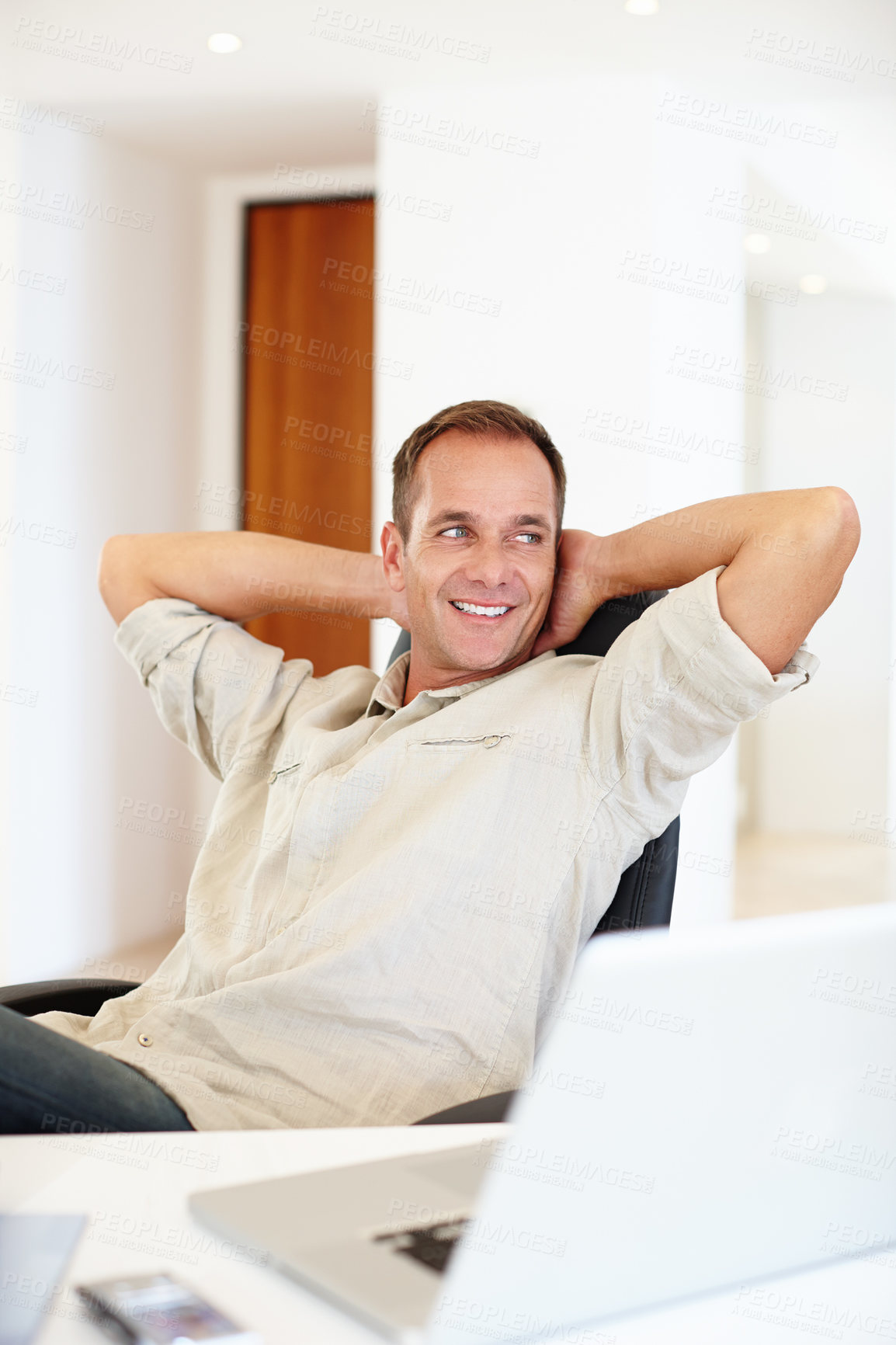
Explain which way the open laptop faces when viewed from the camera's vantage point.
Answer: facing away from the viewer and to the left of the viewer

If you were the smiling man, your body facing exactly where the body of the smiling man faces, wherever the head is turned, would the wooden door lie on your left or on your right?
on your right

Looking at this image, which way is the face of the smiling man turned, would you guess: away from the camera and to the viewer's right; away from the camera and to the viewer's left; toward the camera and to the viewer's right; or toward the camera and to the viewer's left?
toward the camera and to the viewer's right

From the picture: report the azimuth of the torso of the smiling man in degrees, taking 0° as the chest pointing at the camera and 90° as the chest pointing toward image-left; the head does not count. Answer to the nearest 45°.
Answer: approximately 45°

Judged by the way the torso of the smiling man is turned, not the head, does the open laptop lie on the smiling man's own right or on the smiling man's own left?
on the smiling man's own left
